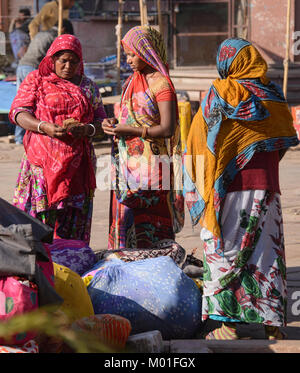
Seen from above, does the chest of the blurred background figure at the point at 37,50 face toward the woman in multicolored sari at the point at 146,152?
no

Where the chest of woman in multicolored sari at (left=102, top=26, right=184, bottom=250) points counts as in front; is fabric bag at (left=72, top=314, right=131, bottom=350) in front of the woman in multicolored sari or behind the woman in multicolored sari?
in front

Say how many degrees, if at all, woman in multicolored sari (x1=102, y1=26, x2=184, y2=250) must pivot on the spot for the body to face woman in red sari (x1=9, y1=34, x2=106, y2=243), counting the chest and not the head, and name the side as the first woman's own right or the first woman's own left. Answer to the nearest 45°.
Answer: approximately 45° to the first woman's own right

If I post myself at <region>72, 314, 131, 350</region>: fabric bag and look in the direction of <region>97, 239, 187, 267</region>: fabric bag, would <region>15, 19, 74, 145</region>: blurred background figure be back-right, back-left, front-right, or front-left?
front-left

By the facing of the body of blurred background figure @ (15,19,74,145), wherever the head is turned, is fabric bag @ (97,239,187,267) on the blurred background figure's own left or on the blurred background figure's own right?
on the blurred background figure's own right

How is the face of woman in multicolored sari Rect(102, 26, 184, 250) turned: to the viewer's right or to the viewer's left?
to the viewer's left

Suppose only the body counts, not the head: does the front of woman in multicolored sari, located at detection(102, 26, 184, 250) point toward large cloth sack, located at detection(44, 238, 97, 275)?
yes

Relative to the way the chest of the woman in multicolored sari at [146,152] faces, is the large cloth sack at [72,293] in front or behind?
in front

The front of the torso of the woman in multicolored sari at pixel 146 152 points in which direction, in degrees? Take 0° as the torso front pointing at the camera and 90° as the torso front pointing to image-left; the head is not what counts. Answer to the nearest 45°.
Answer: approximately 45°

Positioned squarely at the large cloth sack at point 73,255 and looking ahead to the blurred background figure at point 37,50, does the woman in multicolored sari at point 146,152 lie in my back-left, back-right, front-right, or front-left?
front-right

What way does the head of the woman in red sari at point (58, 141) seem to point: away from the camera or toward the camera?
toward the camera
